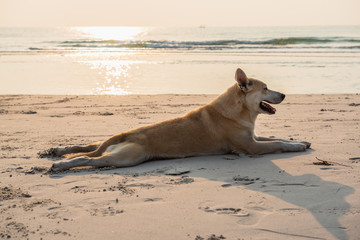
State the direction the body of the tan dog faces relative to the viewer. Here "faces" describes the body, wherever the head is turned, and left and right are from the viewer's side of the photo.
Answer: facing to the right of the viewer
